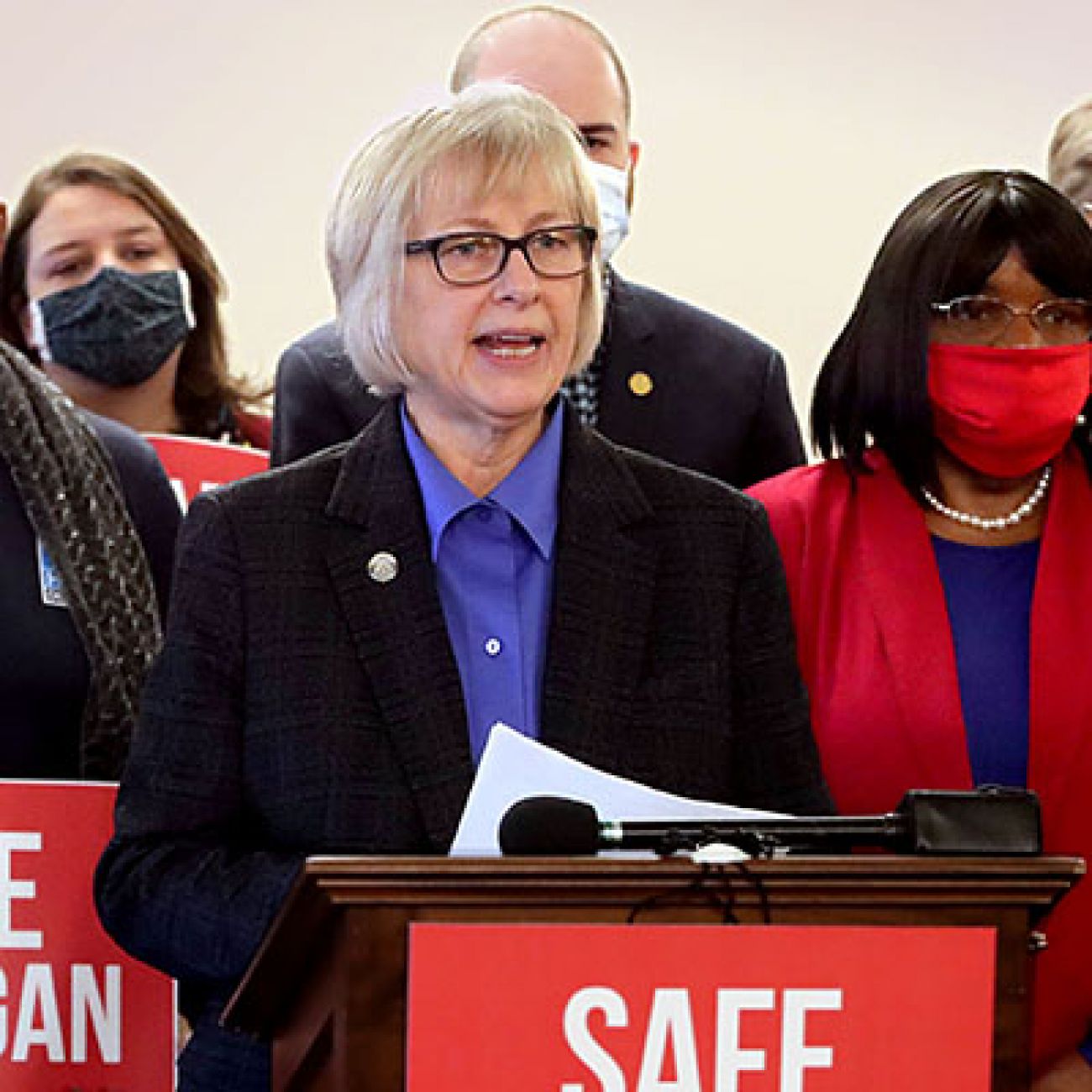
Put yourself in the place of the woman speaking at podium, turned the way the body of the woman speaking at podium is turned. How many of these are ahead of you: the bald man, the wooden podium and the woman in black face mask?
1

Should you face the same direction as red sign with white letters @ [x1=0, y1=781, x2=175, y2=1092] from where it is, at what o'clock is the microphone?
The microphone is roughly at 11 o'clock from the red sign with white letters.

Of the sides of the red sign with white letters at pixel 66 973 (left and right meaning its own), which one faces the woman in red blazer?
left

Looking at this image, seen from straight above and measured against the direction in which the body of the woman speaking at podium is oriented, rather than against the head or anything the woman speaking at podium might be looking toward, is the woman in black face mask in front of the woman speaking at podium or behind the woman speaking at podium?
behind

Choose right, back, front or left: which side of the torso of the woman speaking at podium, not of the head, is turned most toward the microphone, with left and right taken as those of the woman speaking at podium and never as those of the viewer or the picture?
front

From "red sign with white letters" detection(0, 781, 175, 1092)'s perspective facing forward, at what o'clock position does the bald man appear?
The bald man is roughly at 8 o'clock from the red sign with white letters.
